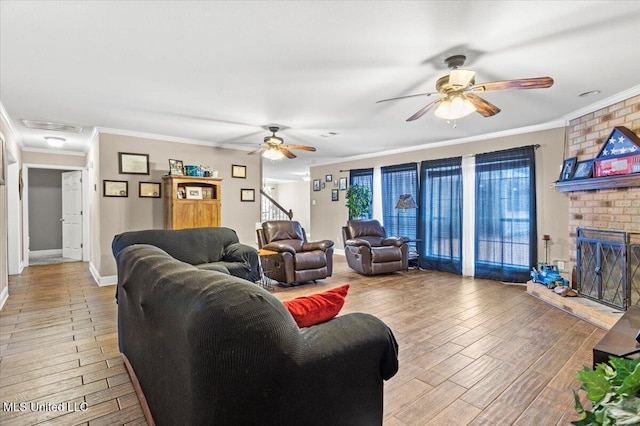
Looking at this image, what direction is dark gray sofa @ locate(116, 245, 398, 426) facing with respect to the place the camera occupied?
facing away from the viewer and to the right of the viewer

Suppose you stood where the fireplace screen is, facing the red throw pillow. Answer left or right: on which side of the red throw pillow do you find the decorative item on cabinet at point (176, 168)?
right

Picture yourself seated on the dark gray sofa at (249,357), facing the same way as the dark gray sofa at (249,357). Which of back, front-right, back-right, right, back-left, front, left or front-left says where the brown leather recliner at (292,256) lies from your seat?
front-left

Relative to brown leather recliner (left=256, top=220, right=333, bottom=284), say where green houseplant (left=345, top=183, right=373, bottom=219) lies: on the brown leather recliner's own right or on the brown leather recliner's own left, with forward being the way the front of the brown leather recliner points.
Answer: on the brown leather recliner's own left

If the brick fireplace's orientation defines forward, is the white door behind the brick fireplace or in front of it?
in front

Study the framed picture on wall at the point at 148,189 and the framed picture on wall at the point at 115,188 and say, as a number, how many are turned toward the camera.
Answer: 2

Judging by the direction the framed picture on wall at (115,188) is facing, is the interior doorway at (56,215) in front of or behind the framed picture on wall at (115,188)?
behind
